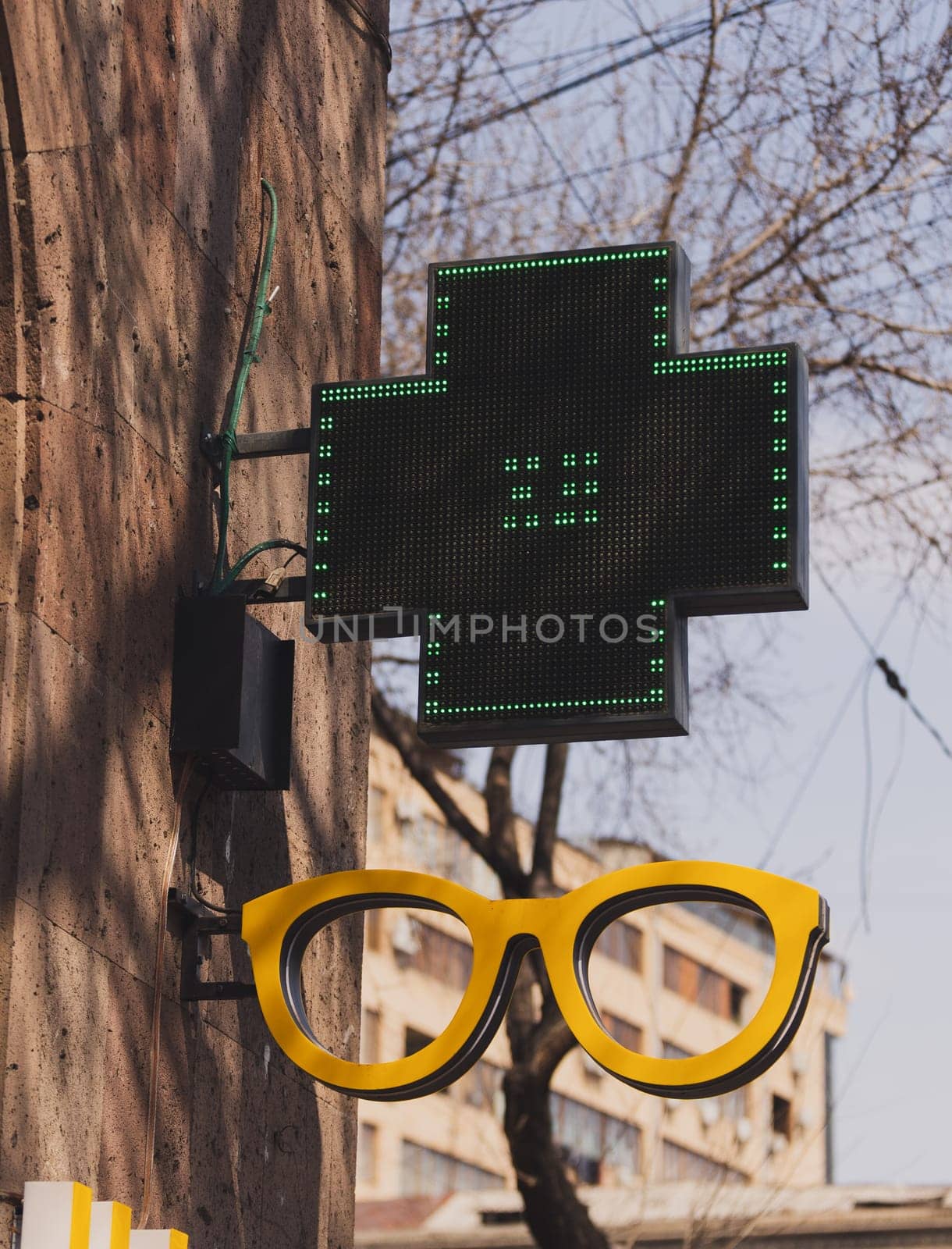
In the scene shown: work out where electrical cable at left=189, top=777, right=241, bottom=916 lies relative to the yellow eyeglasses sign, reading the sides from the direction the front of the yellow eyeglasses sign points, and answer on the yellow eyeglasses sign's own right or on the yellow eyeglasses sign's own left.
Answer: on the yellow eyeglasses sign's own right

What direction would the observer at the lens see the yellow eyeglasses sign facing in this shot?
facing the viewer

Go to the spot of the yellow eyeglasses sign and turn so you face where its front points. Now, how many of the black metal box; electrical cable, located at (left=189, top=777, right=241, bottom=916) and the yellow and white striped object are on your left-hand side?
0

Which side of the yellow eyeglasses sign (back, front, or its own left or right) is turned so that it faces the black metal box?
right

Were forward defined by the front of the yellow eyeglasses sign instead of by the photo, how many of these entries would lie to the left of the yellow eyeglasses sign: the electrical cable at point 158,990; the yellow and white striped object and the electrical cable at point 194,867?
0

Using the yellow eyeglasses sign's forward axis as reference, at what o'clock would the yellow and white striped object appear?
The yellow and white striped object is roughly at 2 o'clock from the yellow eyeglasses sign.
